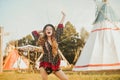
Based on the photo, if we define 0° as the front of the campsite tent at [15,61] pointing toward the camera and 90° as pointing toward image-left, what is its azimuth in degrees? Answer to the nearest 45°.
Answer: approximately 315°

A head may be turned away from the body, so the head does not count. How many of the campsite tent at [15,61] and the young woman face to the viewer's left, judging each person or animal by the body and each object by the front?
0

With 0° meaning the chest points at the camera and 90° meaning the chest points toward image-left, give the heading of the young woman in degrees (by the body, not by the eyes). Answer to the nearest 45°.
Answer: approximately 0°

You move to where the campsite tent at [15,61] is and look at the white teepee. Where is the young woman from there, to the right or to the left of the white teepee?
right
